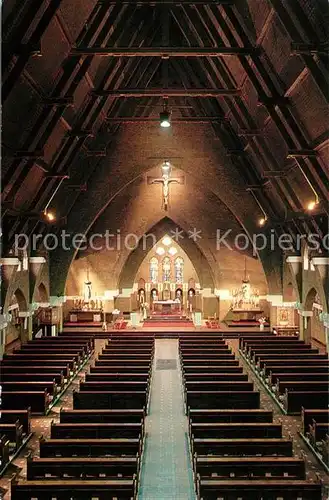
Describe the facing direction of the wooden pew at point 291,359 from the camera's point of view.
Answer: facing away from the viewer

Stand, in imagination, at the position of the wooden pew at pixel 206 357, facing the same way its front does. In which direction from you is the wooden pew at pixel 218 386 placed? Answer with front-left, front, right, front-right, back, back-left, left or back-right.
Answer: back

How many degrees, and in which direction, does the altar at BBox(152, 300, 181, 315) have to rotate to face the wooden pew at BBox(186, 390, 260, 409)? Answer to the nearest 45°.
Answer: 0° — it already faces it

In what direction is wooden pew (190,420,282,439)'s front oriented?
away from the camera

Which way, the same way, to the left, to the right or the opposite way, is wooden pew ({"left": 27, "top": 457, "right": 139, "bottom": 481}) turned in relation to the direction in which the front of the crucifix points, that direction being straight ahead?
the opposite way

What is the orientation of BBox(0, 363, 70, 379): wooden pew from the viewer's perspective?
away from the camera

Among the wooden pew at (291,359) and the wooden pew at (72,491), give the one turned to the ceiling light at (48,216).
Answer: the wooden pew at (72,491)

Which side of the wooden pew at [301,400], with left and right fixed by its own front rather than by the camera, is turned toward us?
back

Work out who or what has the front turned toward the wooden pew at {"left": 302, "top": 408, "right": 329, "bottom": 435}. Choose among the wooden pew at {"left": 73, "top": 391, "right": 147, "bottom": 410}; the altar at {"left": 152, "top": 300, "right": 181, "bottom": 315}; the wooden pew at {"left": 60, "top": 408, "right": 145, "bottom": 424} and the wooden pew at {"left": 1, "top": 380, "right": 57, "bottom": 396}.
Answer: the altar

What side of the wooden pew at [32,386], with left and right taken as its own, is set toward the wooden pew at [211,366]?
right

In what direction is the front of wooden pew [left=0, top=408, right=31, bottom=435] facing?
away from the camera

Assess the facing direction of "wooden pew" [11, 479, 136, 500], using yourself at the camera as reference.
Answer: facing away from the viewer

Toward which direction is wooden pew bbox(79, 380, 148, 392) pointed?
away from the camera

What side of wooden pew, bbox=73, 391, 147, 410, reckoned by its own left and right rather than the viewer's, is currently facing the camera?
back

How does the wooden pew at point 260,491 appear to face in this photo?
away from the camera
